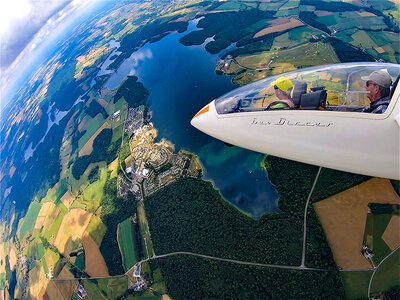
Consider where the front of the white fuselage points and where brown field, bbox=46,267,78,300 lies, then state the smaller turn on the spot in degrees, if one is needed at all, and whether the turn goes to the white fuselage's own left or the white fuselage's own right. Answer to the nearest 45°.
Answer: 0° — it already faces it

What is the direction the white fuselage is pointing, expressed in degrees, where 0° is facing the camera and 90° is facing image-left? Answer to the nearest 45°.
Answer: approximately 90°

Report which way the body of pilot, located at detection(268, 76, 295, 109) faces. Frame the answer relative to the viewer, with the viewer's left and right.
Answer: facing to the left of the viewer

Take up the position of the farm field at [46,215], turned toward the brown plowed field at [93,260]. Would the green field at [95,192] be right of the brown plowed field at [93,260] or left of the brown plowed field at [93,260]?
left

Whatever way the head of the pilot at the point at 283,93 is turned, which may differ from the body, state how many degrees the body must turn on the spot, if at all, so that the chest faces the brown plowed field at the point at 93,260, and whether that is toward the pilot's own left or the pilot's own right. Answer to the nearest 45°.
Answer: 0° — they already face it

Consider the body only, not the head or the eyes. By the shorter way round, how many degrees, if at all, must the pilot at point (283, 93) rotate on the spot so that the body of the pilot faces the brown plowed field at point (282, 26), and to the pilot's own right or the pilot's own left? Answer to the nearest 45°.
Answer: approximately 90° to the pilot's own right

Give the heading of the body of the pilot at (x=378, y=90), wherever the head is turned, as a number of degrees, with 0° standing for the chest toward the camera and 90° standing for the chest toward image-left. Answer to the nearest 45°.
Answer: approximately 90°
